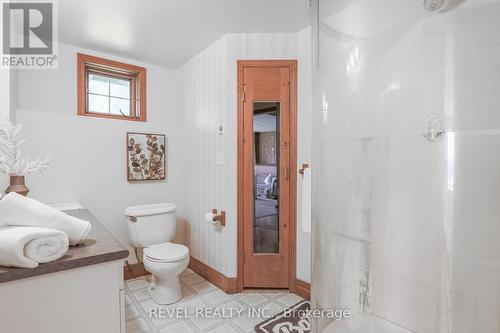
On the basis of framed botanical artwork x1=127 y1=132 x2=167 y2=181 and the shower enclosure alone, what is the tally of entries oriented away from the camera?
0

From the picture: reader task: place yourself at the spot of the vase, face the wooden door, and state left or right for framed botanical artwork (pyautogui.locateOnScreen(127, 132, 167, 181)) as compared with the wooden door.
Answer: left

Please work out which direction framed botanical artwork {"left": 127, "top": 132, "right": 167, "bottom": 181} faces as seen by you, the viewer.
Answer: facing the viewer and to the right of the viewer

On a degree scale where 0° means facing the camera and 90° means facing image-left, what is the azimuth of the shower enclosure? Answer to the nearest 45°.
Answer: approximately 45°

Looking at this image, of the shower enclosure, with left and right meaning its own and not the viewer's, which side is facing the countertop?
front

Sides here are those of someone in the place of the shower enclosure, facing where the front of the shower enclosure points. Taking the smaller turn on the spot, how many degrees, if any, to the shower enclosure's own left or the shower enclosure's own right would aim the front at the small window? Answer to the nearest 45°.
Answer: approximately 45° to the shower enclosure's own right

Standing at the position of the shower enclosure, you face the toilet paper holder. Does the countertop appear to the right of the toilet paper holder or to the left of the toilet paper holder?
left

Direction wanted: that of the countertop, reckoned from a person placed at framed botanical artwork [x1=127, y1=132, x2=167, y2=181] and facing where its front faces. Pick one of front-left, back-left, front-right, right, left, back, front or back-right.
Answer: front-right

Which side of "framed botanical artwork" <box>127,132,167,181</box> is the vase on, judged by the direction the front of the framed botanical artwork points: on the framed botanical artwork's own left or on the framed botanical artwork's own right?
on the framed botanical artwork's own right

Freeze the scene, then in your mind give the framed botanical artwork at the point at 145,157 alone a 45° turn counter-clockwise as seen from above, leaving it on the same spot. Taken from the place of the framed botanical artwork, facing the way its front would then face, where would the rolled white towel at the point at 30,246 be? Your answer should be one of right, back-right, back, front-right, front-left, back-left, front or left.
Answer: right

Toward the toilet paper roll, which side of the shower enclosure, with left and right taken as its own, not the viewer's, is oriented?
right
